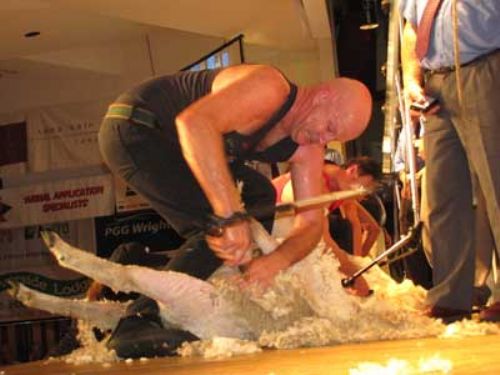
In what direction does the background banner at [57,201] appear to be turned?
toward the camera

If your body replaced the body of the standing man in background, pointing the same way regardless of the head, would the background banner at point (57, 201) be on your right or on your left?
on your right

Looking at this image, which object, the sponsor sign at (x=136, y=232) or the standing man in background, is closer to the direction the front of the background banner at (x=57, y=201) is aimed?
the standing man in background

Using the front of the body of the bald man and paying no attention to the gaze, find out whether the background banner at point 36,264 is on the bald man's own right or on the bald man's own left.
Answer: on the bald man's own left

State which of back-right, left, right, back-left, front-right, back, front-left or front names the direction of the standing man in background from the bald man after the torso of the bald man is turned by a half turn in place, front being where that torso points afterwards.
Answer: back

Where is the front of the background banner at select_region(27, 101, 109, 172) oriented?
toward the camera

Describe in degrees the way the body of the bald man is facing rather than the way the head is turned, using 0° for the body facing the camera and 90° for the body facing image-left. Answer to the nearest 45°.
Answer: approximately 270°

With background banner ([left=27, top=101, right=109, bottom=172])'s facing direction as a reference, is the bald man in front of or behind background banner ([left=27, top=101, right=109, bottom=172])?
in front

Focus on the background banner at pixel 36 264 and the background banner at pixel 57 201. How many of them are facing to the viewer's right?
0

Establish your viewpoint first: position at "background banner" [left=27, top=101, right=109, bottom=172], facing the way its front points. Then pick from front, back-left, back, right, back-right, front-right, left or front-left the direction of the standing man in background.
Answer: front

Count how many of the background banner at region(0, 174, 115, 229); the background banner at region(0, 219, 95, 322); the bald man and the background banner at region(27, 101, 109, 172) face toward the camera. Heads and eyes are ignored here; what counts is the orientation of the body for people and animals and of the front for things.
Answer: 3
